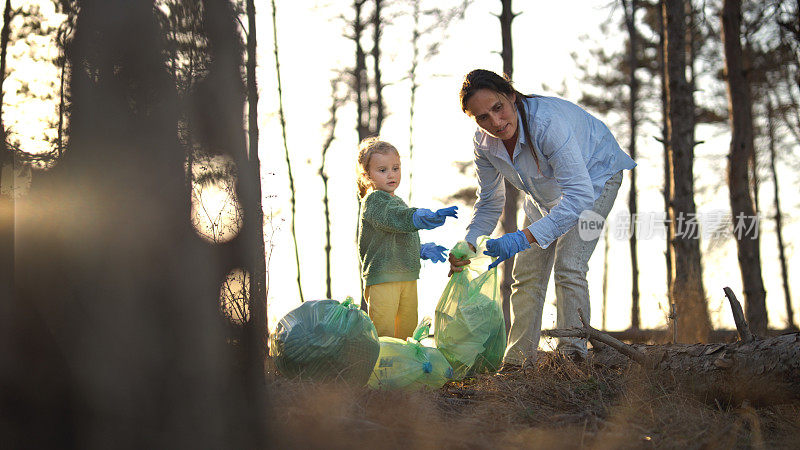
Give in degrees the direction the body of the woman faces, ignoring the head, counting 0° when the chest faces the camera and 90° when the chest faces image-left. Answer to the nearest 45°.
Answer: approximately 45°

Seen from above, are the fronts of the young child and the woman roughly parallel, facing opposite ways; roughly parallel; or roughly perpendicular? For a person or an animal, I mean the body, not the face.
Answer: roughly perpendicular

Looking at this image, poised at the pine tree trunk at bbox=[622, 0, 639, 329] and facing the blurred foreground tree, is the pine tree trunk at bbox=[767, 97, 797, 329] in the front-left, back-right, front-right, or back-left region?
back-left

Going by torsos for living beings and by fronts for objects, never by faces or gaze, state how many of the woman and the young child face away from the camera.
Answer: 0

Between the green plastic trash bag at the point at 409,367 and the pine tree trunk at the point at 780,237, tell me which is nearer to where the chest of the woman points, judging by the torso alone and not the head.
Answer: the green plastic trash bag

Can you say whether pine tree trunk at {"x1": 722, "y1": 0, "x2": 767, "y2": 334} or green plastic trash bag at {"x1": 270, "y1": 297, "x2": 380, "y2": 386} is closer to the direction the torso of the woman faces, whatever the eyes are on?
the green plastic trash bag

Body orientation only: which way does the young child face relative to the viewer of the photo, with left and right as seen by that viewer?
facing the viewer and to the right of the viewer

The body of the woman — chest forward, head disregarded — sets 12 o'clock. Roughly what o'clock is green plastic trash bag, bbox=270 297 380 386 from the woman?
The green plastic trash bag is roughly at 12 o'clock from the woman.

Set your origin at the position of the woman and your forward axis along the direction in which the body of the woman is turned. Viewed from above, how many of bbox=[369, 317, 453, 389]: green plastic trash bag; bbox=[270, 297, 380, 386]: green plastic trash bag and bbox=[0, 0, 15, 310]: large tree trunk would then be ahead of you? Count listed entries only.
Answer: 3

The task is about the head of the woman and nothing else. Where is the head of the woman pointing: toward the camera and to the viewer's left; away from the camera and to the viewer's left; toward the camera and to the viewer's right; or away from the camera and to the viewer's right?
toward the camera and to the viewer's left

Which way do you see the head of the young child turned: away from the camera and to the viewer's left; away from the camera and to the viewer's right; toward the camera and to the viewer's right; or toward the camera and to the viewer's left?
toward the camera and to the viewer's right

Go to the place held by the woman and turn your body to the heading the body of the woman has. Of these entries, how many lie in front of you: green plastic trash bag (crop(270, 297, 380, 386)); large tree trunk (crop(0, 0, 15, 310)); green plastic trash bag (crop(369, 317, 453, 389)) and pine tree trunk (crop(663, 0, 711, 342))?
3

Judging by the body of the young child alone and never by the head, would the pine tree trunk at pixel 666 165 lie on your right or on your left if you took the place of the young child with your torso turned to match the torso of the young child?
on your left

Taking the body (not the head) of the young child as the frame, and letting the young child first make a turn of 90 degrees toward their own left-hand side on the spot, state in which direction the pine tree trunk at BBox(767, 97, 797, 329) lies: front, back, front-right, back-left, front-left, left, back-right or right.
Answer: front

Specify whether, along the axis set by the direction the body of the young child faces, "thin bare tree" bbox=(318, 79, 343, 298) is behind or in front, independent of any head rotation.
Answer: behind
